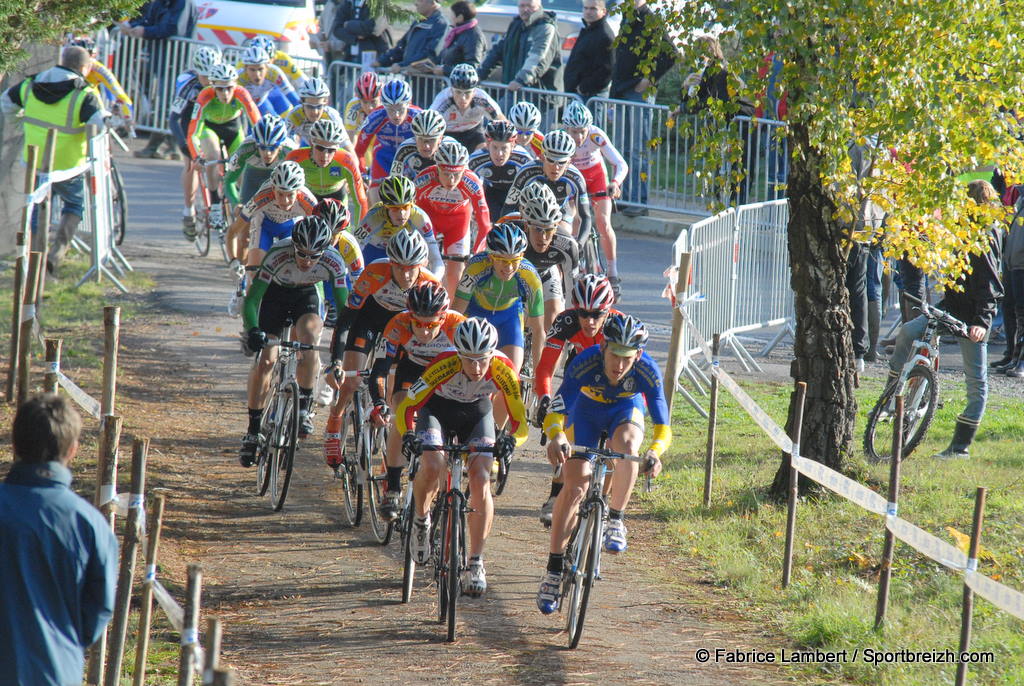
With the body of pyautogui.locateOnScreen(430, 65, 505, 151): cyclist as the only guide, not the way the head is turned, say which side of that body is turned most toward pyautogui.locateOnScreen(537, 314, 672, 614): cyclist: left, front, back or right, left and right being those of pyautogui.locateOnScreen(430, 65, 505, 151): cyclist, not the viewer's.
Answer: front

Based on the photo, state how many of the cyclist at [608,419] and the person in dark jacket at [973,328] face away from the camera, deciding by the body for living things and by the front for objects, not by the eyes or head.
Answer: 0

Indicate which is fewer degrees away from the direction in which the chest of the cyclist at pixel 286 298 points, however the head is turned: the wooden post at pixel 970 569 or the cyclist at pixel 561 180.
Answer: the wooden post

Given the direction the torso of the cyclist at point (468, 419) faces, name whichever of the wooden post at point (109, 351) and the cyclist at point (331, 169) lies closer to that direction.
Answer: the wooden post

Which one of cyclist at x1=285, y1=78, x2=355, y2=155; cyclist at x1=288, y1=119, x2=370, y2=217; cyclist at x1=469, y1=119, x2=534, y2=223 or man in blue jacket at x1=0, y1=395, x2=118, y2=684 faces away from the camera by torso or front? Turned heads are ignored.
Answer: the man in blue jacket

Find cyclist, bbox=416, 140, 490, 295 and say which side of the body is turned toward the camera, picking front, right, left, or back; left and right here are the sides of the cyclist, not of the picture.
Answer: front

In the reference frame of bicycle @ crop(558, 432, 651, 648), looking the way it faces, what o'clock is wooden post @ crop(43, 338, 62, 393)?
The wooden post is roughly at 3 o'clock from the bicycle.

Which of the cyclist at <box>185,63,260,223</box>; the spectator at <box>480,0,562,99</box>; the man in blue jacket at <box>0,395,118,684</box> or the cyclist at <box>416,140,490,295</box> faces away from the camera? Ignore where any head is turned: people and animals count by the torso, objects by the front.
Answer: the man in blue jacket

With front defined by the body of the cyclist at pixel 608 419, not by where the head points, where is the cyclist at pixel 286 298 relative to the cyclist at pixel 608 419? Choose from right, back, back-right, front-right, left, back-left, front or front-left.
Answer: back-right

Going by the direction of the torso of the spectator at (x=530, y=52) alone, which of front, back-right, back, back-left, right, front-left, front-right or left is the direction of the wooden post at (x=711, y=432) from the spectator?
front-left

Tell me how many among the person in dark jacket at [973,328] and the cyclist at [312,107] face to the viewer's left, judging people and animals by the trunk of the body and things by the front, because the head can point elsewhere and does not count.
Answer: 1

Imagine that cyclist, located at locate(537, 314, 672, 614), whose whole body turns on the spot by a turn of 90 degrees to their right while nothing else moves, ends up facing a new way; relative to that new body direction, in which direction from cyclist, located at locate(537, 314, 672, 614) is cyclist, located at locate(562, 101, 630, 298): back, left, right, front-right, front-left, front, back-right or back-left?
right

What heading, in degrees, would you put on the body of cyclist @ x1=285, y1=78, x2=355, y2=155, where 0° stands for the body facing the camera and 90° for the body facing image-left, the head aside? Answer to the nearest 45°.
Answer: approximately 0°

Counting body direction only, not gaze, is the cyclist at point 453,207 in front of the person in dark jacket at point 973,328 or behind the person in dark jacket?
in front

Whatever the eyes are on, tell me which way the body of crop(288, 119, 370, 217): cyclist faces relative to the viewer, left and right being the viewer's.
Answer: facing the viewer

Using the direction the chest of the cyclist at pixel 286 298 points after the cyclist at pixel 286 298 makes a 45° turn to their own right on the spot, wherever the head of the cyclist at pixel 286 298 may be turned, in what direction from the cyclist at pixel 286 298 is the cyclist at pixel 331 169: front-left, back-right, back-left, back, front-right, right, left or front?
back-right

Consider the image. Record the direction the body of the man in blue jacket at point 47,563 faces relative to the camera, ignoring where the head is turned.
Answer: away from the camera

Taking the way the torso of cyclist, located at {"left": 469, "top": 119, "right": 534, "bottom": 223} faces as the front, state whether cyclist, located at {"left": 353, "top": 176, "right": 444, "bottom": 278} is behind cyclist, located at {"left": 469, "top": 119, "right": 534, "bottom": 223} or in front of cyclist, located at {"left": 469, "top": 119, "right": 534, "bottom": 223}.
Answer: in front
